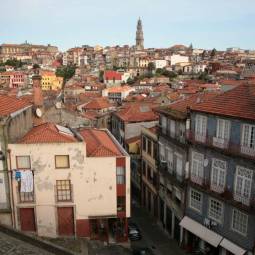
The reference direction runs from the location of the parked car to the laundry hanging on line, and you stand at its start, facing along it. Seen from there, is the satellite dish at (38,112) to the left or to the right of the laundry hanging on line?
right

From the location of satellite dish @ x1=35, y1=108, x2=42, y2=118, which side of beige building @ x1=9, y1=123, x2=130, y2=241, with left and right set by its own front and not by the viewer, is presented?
back

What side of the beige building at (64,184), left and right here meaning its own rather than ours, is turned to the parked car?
left

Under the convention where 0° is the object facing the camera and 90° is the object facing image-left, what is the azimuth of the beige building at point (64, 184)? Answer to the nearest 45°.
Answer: approximately 0°
